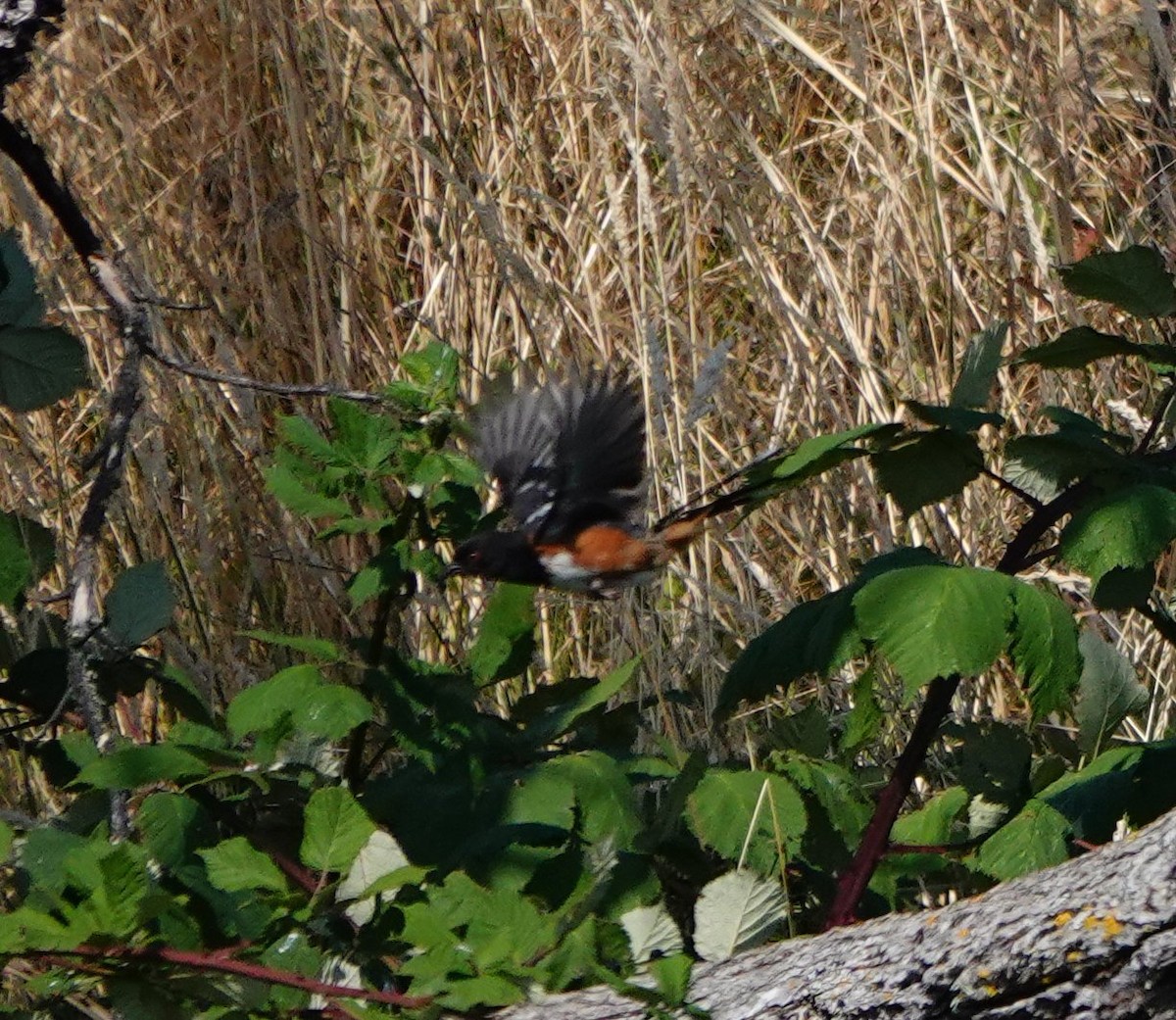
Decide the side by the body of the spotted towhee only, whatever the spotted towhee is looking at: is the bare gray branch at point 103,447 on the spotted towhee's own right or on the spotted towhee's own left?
on the spotted towhee's own left

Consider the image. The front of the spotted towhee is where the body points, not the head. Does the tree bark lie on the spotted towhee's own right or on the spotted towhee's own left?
on the spotted towhee's own left

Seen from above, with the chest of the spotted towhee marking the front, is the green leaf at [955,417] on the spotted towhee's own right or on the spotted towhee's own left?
on the spotted towhee's own left

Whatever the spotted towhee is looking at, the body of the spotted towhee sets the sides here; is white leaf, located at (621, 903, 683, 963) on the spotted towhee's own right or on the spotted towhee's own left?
on the spotted towhee's own left

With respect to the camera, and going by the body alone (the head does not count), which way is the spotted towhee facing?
to the viewer's left

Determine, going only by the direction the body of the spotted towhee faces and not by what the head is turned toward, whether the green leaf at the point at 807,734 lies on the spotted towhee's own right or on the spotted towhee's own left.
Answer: on the spotted towhee's own left

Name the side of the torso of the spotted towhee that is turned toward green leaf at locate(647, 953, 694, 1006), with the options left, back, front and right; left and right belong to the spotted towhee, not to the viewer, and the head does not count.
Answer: left
